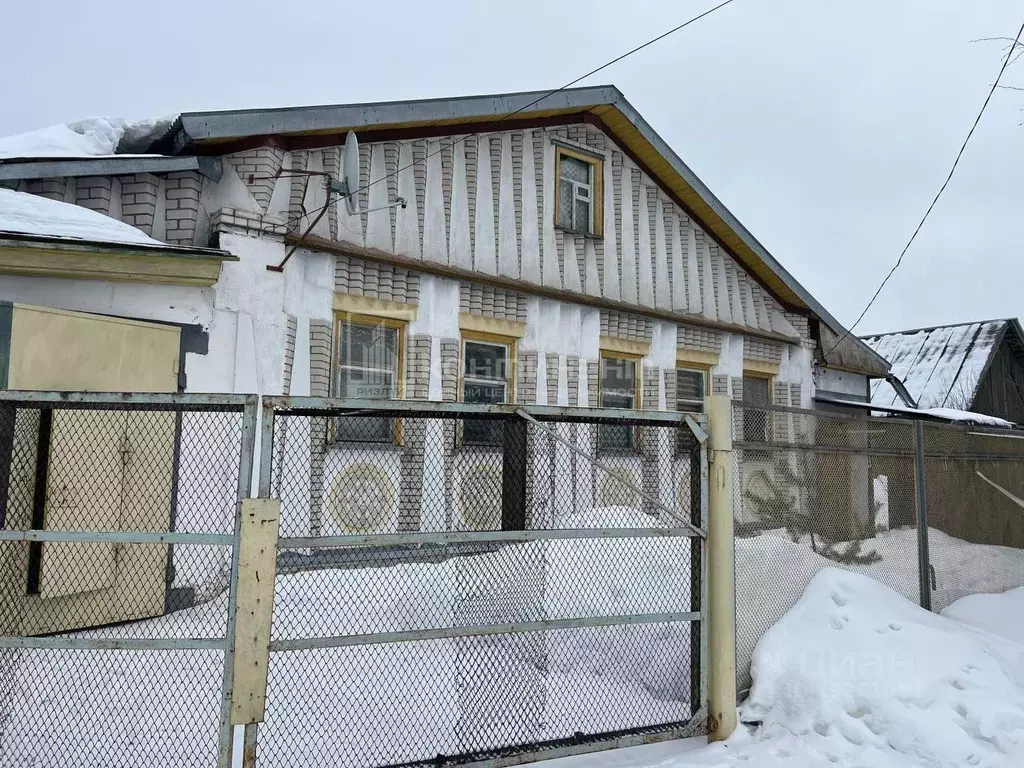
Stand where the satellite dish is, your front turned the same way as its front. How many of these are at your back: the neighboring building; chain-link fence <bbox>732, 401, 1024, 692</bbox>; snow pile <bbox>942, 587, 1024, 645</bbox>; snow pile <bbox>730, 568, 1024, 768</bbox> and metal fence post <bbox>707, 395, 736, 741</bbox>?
0

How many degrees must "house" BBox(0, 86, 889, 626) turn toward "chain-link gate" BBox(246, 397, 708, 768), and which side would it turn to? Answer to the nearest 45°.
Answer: approximately 45° to its right

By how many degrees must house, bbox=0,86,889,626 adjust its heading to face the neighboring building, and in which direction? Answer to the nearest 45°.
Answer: approximately 90° to its left

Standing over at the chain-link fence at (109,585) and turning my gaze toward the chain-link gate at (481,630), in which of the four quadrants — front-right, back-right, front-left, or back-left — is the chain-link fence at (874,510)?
front-left

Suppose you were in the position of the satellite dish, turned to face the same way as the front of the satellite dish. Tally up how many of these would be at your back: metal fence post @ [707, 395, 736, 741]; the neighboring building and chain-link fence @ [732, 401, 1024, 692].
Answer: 0

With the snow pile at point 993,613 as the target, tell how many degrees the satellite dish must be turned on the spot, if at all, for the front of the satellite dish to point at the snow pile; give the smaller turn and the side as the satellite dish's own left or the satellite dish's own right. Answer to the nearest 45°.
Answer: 0° — it already faces it

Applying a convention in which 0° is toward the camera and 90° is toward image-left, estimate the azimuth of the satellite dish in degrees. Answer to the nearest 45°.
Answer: approximately 270°

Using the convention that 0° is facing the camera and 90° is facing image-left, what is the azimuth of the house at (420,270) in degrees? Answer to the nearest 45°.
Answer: approximately 315°

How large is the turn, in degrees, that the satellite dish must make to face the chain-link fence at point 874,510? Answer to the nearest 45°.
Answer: approximately 45° to its right

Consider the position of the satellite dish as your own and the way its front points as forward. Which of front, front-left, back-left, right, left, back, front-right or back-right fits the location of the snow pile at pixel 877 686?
front-right
